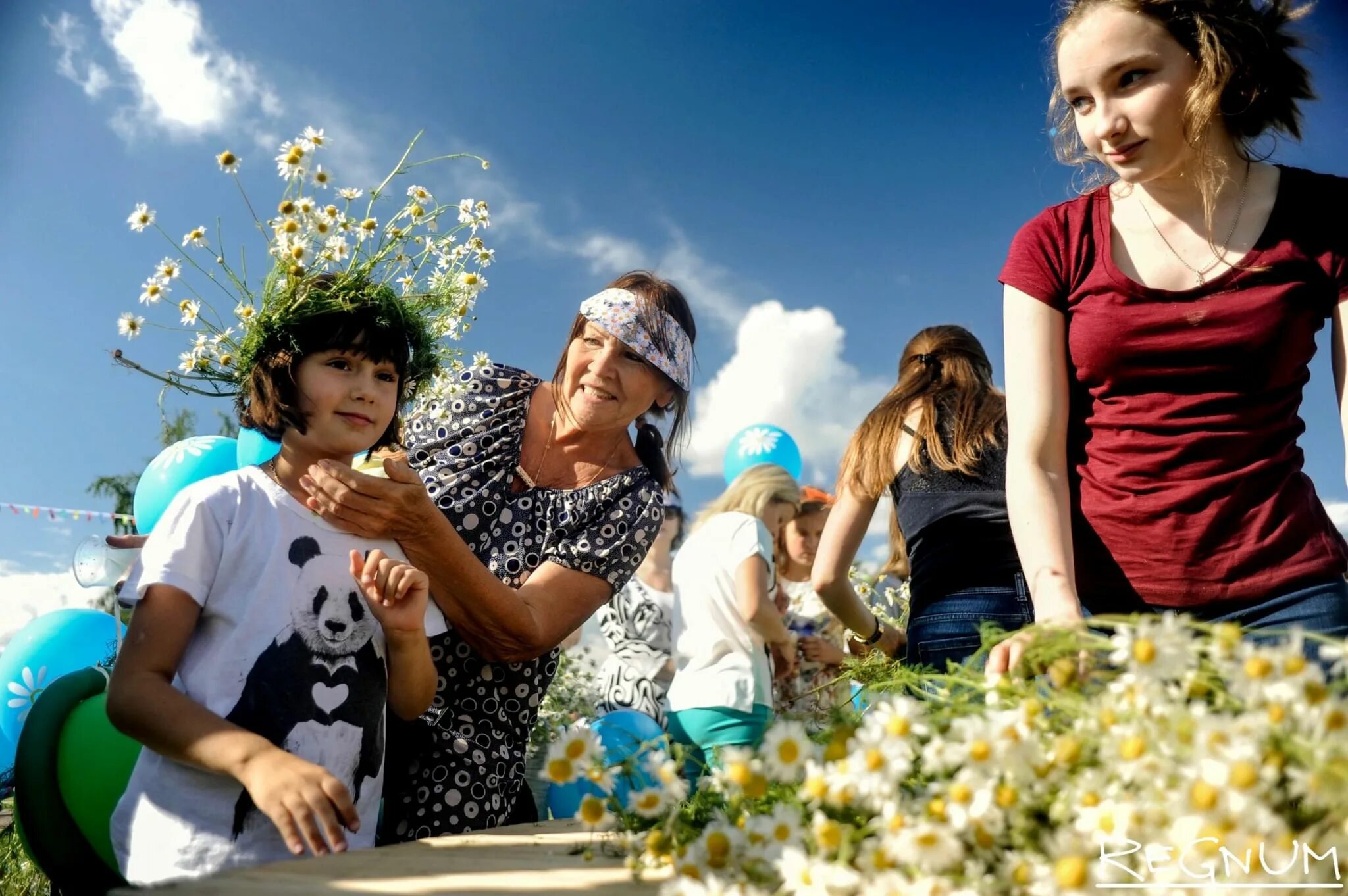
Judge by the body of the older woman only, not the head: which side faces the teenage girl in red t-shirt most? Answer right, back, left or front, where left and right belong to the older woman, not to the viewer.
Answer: left

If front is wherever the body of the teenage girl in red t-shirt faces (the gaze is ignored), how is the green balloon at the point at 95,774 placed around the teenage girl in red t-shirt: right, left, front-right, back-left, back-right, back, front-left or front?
right

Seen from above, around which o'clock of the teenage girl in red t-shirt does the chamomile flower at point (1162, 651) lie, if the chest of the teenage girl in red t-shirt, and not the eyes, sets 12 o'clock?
The chamomile flower is roughly at 12 o'clock from the teenage girl in red t-shirt.

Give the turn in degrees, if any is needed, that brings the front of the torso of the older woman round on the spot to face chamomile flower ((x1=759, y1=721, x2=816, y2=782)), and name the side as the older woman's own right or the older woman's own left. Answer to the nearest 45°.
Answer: approximately 45° to the older woman's own left

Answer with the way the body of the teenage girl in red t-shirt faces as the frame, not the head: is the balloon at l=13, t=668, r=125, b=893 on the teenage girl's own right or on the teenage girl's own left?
on the teenage girl's own right

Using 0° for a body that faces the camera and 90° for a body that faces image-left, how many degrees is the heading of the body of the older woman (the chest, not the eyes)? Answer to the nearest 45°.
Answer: approximately 45°

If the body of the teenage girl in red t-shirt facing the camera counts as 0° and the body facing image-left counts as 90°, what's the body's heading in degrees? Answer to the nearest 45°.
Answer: approximately 0°

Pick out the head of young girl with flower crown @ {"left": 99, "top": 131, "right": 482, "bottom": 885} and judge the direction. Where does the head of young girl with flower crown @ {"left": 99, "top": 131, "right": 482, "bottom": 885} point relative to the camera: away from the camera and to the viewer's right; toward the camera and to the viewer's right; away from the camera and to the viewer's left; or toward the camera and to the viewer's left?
toward the camera and to the viewer's right

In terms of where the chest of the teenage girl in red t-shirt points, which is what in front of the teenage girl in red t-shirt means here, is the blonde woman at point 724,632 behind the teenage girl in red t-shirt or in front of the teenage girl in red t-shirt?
behind

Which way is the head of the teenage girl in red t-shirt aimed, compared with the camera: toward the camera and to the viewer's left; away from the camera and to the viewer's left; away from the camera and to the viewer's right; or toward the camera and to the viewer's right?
toward the camera and to the viewer's left

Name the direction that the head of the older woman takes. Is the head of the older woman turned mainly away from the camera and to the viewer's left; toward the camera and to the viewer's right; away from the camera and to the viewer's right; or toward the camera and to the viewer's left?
toward the camera and to the viewer's left
